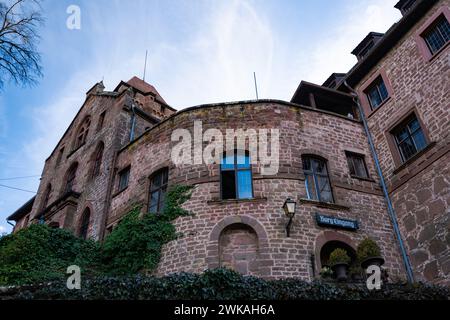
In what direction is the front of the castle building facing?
toward the camera

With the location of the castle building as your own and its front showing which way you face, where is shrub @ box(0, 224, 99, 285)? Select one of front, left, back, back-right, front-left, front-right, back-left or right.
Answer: right
